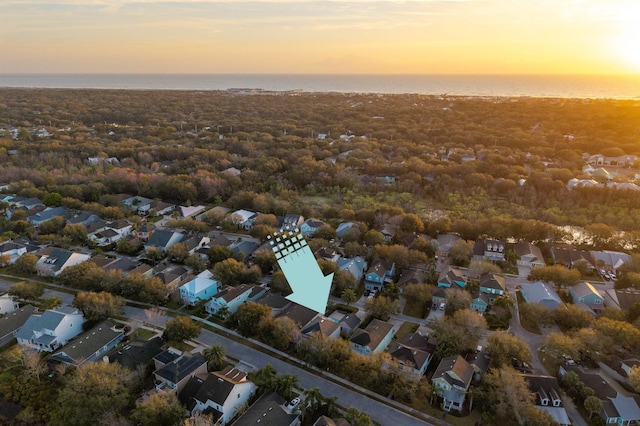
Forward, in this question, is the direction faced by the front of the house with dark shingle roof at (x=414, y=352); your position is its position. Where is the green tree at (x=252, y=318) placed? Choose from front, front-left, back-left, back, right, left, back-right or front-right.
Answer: front-right

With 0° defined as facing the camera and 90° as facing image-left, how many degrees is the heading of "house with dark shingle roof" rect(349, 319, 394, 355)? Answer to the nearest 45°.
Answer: approximately 45°

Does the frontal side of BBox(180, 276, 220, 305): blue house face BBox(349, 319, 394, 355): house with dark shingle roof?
no

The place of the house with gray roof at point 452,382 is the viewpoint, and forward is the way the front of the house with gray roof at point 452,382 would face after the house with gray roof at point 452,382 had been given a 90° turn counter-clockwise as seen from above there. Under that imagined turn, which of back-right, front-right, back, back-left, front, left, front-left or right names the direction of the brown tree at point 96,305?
back-right

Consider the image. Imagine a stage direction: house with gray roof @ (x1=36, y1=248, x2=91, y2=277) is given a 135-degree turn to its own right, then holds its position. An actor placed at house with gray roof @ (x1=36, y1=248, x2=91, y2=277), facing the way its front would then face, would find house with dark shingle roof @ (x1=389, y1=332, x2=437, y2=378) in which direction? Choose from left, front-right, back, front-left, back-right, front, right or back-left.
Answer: back-right

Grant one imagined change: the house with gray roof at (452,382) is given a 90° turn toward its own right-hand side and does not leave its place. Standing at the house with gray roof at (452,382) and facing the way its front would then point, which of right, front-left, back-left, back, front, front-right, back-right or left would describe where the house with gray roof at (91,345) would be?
front-left

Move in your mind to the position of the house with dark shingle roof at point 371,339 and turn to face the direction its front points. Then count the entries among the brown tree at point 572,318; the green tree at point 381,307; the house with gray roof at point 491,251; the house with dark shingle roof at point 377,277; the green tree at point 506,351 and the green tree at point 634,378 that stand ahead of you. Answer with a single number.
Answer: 0

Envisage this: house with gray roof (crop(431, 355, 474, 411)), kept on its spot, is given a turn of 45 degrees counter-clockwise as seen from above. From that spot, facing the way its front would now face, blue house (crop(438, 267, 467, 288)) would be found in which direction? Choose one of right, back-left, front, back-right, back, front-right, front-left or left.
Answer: back

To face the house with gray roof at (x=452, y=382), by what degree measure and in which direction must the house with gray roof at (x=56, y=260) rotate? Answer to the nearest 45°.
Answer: approximately 90° to its left

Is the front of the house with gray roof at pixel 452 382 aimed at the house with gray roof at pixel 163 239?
no

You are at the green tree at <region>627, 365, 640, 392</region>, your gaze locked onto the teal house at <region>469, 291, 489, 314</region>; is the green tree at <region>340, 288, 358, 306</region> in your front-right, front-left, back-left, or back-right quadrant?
front-left

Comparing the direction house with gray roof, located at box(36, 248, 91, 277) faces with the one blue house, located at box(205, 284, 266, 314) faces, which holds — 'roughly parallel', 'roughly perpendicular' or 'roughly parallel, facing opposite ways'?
roughly parallel

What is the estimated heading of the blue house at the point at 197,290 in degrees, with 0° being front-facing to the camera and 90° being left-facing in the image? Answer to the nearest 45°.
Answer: approximately 45°

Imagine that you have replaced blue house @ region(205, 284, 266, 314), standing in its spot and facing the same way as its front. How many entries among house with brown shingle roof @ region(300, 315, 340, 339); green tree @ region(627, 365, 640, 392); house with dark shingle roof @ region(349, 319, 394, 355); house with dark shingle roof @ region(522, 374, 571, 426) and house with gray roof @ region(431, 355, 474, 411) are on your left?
5

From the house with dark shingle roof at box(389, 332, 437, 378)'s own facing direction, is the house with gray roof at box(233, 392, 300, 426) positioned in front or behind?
in front

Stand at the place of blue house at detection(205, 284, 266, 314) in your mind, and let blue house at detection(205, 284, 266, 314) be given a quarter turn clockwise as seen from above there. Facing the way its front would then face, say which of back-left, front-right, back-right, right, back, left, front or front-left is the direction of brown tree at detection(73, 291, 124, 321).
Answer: front-left

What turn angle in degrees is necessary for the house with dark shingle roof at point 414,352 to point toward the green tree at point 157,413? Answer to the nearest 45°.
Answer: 0° — it already faces it

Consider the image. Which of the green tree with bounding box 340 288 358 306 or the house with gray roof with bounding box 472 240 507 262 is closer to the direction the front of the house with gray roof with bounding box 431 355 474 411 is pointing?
the green tree

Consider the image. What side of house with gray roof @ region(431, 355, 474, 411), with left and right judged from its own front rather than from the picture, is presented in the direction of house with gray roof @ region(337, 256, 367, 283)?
right
